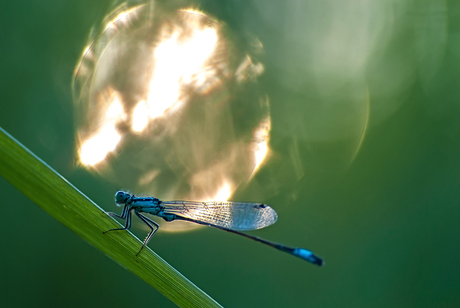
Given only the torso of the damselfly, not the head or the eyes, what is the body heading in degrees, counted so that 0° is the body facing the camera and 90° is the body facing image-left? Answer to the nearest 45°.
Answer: approximately 90°
